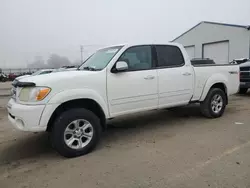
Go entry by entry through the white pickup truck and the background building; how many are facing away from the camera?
0

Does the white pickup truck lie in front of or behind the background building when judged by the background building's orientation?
in front

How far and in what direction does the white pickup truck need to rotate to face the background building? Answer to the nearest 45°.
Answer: approximately 180°

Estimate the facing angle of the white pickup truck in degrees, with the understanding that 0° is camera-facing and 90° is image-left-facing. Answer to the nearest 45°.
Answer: approximately 45°

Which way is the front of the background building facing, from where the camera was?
facing the viewer and to the left of the viewer
